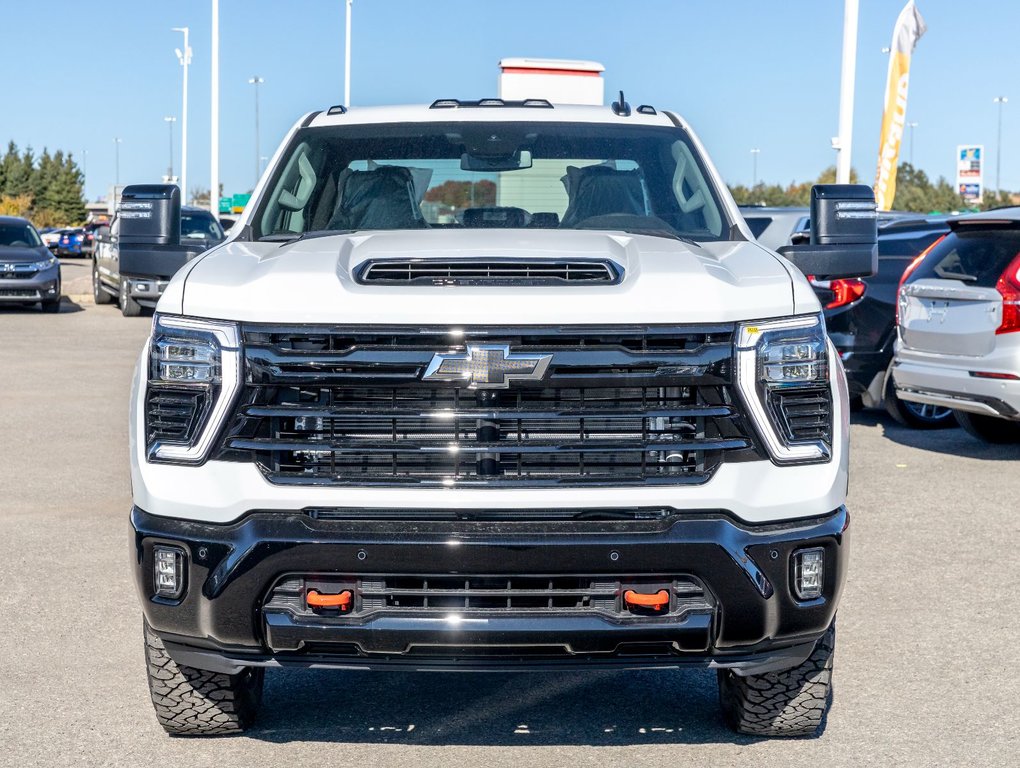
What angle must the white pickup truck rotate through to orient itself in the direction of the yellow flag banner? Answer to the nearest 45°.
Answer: approximately 180°

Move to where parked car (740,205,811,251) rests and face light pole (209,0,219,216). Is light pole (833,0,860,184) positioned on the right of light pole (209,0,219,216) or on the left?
right

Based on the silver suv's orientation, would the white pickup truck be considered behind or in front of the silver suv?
behind

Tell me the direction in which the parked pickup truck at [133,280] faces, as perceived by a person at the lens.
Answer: facing the viewer and to the right of the viewer

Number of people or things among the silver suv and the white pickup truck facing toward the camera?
1

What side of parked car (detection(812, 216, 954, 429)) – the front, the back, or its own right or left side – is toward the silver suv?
right

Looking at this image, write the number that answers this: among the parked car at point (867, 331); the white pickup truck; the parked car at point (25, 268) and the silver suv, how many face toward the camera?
2

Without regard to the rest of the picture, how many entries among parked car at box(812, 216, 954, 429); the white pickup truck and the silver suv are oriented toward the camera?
1

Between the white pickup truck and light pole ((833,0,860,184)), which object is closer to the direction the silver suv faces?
the light pole

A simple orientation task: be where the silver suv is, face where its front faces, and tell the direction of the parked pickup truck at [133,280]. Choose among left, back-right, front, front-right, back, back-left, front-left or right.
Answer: left

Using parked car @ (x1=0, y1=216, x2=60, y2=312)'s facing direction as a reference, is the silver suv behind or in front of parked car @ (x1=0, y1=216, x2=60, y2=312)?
in front

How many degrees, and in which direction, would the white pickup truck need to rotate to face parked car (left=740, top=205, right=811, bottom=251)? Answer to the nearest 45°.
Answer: approximately 180°

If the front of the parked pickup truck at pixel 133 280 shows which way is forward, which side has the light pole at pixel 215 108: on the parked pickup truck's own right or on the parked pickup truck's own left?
on the parked pickup truck's own left
